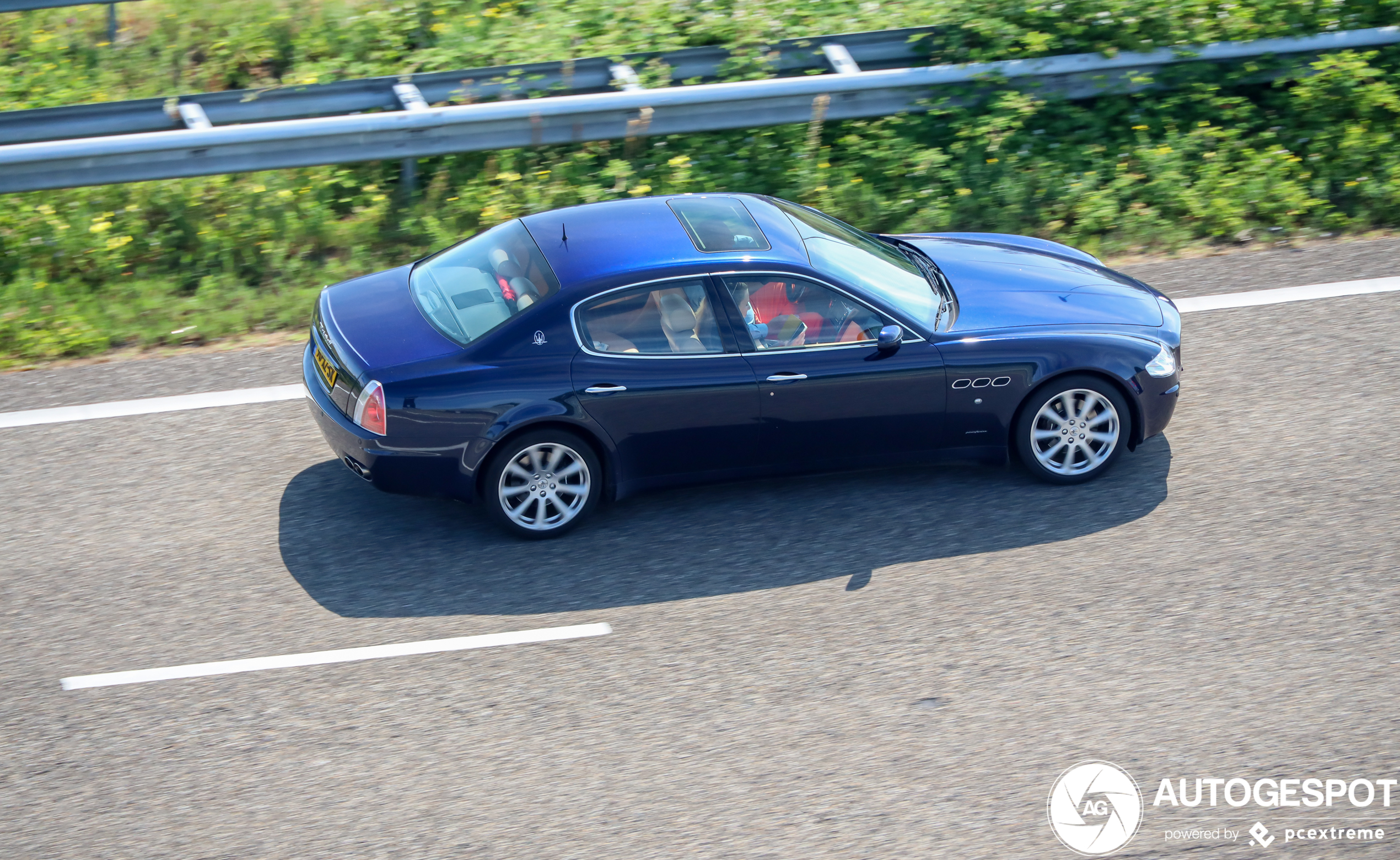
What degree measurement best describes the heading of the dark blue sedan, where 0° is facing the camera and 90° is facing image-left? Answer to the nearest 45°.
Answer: approximately 270°

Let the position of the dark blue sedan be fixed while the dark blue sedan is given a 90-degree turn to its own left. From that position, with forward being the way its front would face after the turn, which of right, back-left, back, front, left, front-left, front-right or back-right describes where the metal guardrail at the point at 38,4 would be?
front-left

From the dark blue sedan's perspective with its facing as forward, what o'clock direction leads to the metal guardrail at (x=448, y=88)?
The metal guardrail is roughly at 8 o'clock from the dark blue sedan.

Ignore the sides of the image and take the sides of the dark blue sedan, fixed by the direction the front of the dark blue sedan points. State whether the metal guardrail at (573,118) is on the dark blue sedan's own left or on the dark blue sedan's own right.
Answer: on the dark blue sedan's own left
